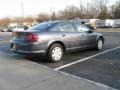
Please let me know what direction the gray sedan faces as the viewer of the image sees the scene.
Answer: facing away from the viewer and to the right of the viewer
